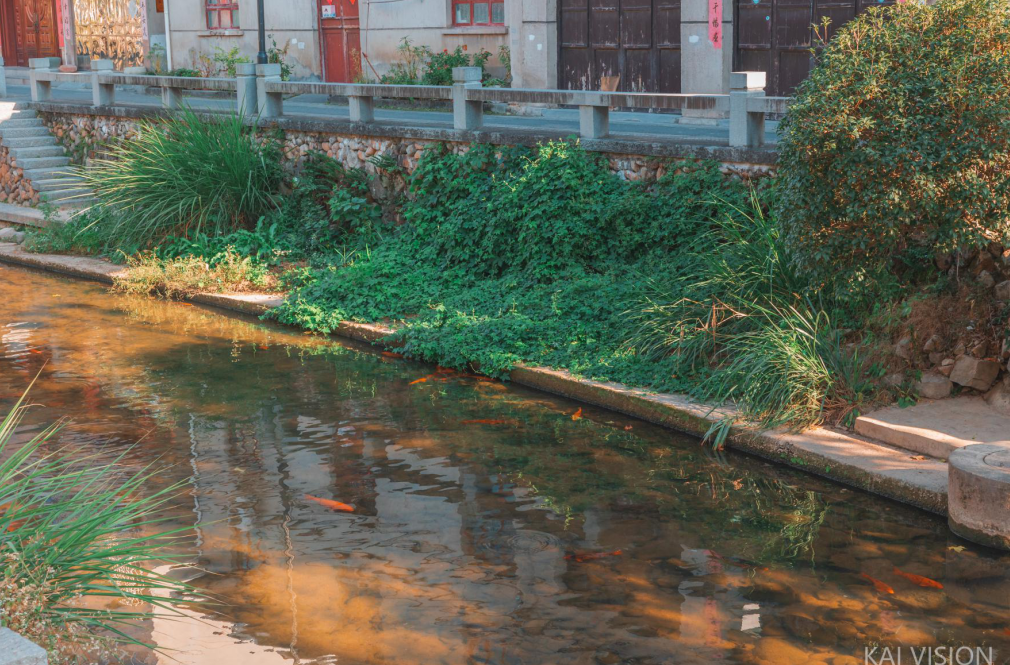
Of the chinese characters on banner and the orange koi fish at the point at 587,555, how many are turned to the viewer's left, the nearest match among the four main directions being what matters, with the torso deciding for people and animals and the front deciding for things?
1

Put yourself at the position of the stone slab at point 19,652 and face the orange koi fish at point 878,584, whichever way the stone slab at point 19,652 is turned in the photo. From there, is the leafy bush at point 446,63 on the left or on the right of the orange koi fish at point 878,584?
left

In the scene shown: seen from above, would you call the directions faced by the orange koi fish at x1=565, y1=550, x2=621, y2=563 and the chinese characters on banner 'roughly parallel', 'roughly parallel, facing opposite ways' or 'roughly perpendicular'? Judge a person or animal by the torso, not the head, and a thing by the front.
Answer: roughly perpendicular

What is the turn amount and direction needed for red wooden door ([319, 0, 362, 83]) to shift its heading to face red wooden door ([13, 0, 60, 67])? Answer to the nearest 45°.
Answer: approximately 135° to its right

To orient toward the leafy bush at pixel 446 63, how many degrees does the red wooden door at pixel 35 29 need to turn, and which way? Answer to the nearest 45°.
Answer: approximately 45° to its left

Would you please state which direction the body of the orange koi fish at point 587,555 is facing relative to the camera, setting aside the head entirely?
to the viewer's left

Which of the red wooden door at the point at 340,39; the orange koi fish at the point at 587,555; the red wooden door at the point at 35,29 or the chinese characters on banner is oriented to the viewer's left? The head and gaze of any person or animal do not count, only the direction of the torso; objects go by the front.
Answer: the orange koi fish

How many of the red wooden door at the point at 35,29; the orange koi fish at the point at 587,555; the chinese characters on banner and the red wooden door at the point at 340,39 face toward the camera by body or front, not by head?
3

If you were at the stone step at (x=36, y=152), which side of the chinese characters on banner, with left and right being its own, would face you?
right
